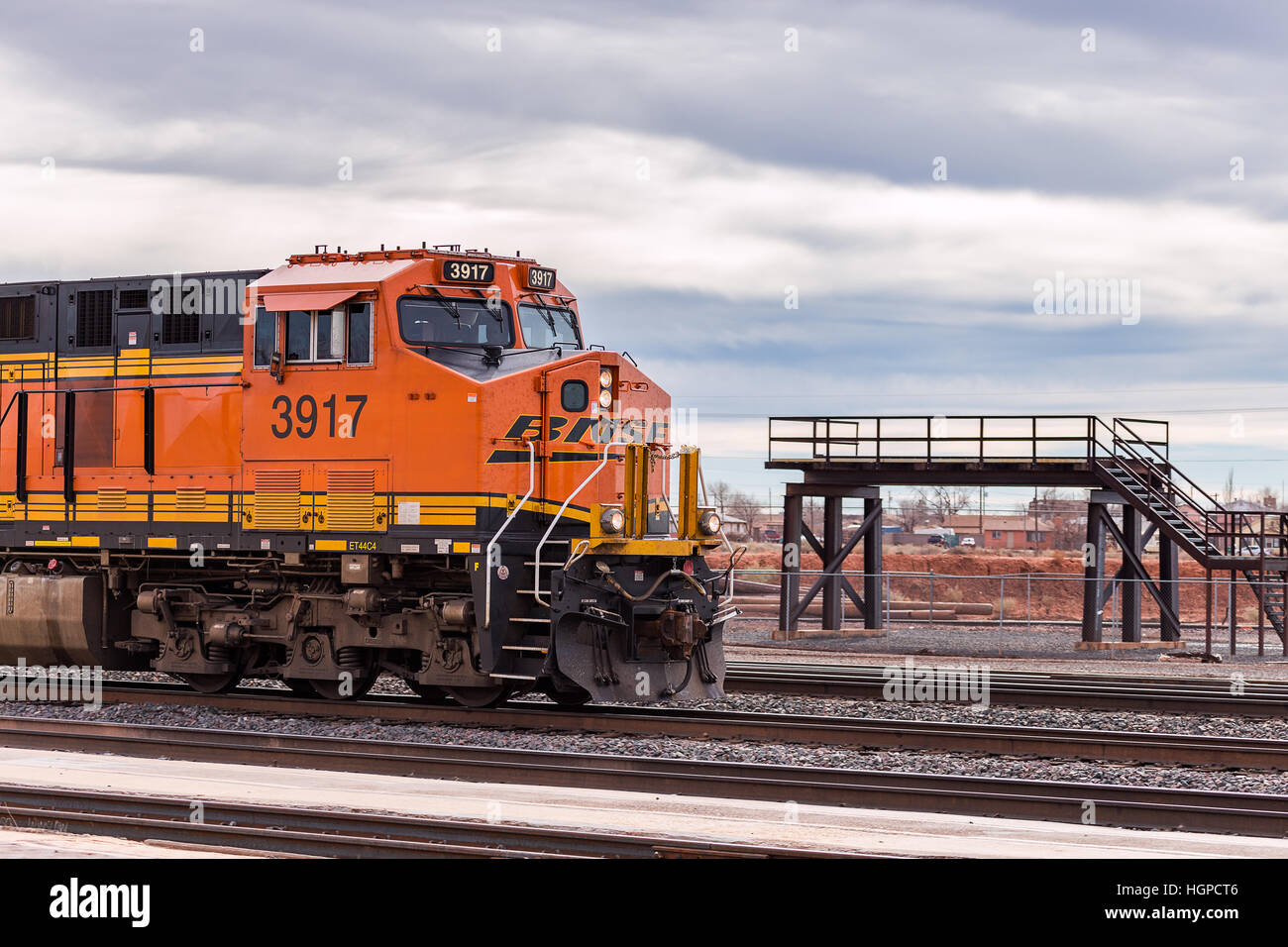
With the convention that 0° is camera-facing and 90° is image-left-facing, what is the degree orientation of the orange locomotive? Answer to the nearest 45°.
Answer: approximately 315°
